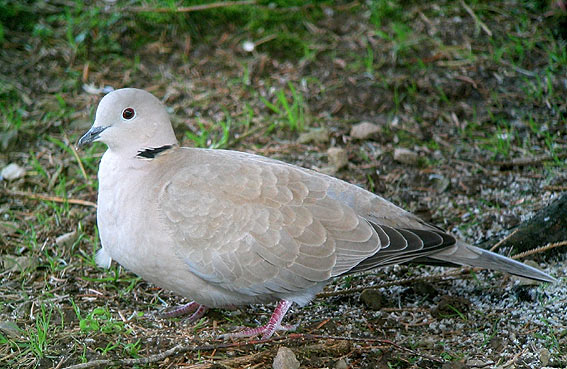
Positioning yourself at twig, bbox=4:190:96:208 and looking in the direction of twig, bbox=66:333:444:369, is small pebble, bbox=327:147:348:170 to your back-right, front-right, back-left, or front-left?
front-left

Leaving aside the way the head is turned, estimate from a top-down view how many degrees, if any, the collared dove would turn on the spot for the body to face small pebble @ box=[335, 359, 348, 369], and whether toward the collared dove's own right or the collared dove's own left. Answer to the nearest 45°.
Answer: approximately 135° to the collared dove's own left

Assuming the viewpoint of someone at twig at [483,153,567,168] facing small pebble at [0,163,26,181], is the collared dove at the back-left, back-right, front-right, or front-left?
front-left

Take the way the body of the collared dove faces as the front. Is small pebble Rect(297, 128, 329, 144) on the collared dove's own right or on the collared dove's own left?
on the collared dove's own right

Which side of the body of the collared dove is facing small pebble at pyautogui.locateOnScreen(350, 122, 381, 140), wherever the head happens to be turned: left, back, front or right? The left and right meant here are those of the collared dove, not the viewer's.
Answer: right

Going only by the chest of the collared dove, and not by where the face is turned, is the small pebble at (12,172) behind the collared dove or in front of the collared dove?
in front

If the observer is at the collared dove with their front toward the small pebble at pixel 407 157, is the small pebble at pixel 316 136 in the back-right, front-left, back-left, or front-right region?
front-left

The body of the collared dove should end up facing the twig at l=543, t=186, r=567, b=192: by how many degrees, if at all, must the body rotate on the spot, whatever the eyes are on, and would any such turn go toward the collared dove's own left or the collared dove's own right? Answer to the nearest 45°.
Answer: approximately 135° to the collared dove's own right

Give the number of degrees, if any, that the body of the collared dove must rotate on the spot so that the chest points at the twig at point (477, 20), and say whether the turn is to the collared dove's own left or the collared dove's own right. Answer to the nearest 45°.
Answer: approximately 135° to the collared dove's own right

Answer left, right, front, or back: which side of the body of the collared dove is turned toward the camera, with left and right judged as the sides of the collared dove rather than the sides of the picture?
left

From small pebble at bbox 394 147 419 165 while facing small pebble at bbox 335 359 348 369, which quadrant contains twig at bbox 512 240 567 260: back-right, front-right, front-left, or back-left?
front-left

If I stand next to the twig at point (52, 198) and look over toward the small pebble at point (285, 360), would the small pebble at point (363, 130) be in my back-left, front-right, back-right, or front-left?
front-left

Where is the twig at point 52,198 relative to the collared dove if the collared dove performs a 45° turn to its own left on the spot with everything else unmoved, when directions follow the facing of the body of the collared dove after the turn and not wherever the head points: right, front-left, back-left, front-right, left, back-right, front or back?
right
